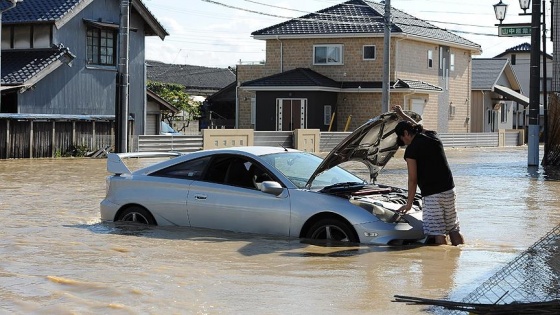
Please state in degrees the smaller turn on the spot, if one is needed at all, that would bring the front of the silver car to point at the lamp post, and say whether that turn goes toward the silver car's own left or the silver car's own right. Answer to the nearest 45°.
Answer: approximately 90° to the silver car's own left

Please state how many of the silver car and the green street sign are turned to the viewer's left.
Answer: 0

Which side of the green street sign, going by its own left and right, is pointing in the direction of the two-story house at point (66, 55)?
right

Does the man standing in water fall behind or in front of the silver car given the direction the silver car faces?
in front

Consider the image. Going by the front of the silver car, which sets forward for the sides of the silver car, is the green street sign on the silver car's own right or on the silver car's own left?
on the silver car's own left

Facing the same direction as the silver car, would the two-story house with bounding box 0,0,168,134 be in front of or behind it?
behind

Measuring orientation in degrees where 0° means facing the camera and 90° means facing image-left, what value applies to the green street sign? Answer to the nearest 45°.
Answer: approximately 0°

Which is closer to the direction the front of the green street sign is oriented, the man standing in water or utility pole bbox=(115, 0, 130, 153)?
the man standing in water

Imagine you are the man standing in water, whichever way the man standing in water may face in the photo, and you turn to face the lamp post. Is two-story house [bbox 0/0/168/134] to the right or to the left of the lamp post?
left

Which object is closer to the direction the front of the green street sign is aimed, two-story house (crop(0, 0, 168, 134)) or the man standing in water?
the man standing in water

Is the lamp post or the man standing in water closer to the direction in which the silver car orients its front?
the man standing in water

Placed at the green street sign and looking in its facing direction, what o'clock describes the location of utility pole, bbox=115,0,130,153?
The utility pole is roughly at 2 o'clock from the green street sign.

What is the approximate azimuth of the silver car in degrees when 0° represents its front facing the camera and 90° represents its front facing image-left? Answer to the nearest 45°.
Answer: approximately 315°

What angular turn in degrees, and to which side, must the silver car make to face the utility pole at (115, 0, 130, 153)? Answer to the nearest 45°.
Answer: approximately 135° to its left

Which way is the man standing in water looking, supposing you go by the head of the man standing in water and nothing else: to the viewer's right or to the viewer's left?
to the viewer's left
